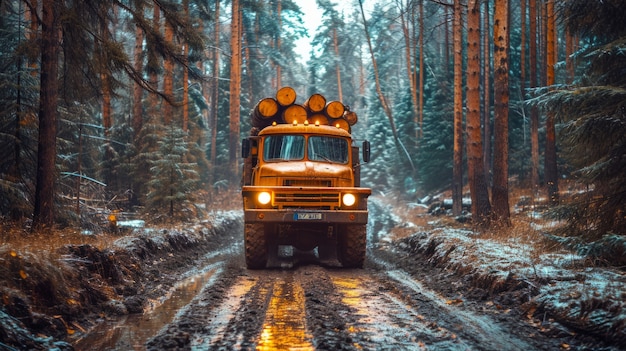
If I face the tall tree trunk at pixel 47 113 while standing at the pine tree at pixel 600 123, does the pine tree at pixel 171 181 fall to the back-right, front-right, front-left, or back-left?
front-right

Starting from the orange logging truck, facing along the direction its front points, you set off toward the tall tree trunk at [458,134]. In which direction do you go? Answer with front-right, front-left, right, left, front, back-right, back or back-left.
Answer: back-left

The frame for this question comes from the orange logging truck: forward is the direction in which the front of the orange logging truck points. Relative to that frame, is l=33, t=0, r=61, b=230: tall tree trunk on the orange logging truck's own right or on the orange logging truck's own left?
on the orange logging truck's own right

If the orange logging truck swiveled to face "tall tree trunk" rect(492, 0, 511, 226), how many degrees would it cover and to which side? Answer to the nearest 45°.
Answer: approximately 90° to its left

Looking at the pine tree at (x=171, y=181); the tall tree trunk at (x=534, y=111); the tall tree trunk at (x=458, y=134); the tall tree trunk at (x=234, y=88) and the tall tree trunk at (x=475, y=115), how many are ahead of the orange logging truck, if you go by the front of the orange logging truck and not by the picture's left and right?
0

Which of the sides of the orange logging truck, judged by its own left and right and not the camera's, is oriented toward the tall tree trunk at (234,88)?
back

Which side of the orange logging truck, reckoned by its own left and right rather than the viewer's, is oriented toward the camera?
front

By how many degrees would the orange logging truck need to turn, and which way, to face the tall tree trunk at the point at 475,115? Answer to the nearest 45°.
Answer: approximately 135° to its left

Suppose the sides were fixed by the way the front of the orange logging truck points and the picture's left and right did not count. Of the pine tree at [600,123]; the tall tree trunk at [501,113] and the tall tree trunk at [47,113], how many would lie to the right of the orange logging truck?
1

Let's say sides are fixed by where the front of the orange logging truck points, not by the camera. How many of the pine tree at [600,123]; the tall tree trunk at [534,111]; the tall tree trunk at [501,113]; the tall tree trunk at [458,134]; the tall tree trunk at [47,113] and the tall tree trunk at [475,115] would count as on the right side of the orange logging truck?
1

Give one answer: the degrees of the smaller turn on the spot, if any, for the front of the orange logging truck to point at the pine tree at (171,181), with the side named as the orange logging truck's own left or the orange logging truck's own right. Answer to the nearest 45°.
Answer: approximately 135° to the orange logging truck's own right

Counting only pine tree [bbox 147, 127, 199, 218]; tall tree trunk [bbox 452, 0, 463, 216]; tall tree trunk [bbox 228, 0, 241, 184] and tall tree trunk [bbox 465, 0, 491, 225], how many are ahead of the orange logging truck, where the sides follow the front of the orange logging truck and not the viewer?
0

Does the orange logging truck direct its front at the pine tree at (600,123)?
no

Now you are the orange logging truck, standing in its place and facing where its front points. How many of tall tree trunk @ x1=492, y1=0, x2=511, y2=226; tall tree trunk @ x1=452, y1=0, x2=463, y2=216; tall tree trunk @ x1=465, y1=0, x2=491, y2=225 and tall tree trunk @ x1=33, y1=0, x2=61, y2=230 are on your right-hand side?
1

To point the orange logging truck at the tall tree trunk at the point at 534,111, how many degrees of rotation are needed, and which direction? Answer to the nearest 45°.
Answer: approximately 135° to its left

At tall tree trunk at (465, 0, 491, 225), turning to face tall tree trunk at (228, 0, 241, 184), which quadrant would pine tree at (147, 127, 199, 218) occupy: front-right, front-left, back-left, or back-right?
front-left
